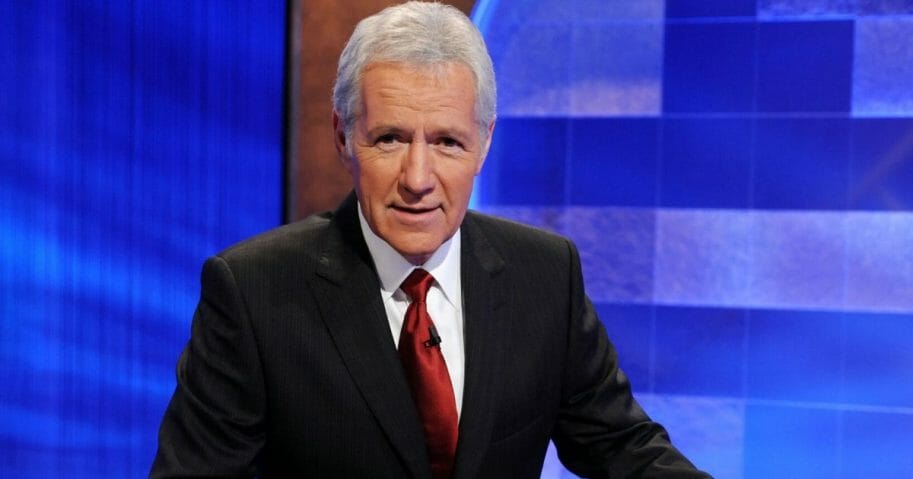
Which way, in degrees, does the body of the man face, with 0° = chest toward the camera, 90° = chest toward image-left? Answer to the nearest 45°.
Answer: approximately 0°
